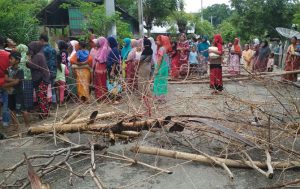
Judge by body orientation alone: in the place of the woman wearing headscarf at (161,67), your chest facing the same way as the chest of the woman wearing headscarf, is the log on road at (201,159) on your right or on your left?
on your left

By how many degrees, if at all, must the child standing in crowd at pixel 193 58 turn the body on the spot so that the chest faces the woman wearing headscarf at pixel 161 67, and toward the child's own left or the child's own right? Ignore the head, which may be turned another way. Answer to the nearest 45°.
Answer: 0° — they already face them

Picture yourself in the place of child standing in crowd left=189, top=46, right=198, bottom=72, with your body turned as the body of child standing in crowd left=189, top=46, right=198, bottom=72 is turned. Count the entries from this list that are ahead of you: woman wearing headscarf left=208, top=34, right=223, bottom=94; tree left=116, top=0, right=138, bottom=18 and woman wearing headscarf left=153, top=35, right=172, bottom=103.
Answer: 2

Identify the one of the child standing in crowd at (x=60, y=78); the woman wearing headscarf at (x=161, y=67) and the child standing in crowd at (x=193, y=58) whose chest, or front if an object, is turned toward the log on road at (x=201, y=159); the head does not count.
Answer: the child standing in crowd at (x=193, y=58)
